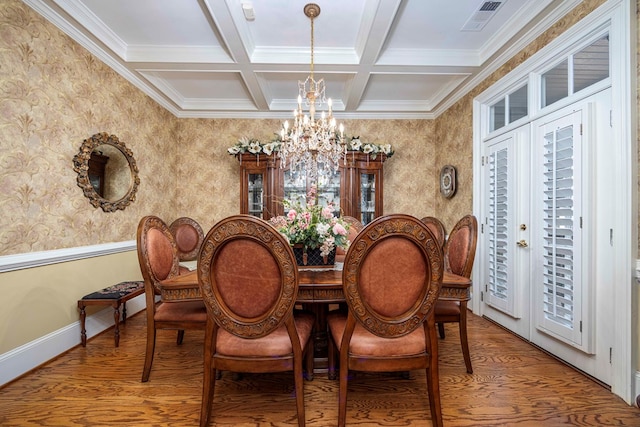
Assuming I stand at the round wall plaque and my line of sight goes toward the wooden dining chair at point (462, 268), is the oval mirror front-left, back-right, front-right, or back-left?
front-right

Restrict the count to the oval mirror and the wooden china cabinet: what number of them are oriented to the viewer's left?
0

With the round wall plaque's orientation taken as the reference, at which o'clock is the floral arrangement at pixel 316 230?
The floral arrangement is roughly at 11 o'clock from the round wall plaque.

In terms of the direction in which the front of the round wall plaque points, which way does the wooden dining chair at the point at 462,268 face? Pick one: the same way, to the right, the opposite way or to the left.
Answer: the same way

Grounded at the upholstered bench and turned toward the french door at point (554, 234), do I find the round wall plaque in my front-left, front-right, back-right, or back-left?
front-left

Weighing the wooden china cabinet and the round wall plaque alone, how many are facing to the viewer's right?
0

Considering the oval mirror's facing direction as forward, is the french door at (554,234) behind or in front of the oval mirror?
in front

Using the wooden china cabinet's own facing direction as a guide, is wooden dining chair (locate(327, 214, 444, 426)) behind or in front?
in front

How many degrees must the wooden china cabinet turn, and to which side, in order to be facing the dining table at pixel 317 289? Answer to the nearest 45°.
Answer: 0° — it already faces it

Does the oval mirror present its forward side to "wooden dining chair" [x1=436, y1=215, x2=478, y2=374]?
yes

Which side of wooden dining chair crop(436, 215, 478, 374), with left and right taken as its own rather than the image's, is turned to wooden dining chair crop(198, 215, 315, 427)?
front

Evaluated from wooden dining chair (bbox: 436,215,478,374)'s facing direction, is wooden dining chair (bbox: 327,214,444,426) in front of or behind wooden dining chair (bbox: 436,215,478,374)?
in front

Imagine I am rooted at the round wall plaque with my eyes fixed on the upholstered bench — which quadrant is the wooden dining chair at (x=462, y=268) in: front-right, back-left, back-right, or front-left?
front-left

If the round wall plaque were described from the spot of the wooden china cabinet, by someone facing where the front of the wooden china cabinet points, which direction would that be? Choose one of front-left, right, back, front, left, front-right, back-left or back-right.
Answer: left

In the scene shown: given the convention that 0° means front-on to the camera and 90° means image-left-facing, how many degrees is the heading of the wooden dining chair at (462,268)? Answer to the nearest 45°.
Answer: approximately 45°

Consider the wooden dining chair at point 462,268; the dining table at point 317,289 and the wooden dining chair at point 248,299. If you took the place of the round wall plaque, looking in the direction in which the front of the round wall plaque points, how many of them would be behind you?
0

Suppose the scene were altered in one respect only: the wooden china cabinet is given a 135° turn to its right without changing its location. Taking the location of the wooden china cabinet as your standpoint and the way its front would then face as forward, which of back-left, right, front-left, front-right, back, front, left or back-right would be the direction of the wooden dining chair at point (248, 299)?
back-left

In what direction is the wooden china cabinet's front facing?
toward the camera

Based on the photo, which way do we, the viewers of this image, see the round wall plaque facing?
facing the viewer and to the left of the viewer

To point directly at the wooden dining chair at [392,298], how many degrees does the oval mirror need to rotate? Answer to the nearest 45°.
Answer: approximately 45° to its right

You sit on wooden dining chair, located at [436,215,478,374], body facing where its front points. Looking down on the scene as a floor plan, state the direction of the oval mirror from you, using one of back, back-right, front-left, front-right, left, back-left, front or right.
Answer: front-right

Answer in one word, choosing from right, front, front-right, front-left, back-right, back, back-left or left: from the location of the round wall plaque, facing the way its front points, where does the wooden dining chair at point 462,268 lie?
front-left

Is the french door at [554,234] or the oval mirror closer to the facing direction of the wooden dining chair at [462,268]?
the oval mirror
